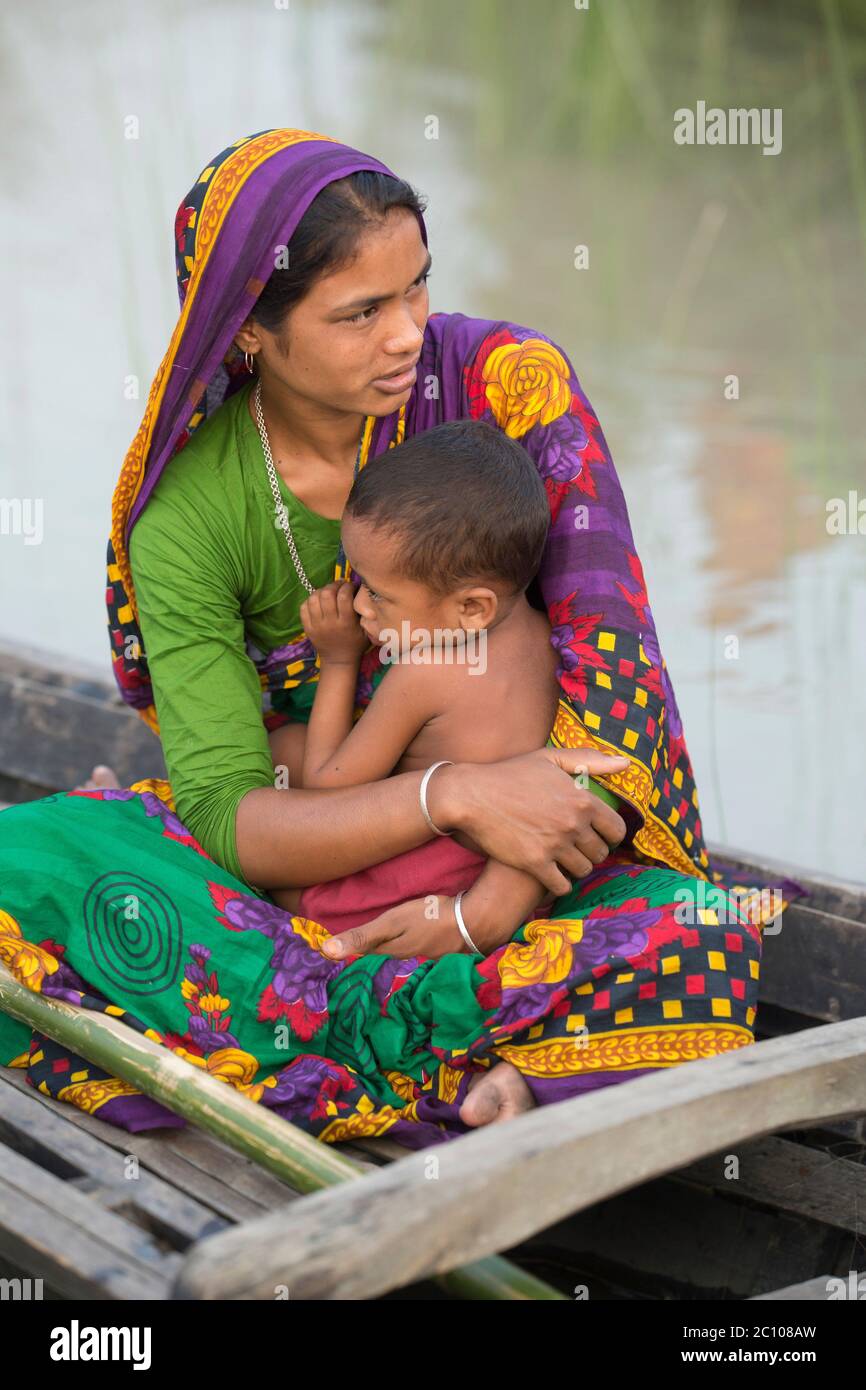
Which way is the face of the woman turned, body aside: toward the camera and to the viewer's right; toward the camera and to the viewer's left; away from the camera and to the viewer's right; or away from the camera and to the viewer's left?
toward the camera and to the viewer's right

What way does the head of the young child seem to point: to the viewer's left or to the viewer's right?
to the viewer's left

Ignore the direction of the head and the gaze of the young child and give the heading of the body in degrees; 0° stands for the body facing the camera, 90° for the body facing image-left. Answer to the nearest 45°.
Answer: approximately 90°
